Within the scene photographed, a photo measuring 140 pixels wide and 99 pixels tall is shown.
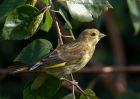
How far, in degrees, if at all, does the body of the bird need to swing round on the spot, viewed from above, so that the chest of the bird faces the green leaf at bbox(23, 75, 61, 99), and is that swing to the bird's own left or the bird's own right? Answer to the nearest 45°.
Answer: approximately 135° to the bird's own right

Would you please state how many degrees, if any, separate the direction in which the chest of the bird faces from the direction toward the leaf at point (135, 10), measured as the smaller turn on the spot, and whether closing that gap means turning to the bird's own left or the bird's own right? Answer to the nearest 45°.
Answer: approximately 45° to the bird's own left

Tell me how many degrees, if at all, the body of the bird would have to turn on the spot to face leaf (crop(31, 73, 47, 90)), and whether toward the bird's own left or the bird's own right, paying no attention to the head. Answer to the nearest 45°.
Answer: approximately 135° to the bird's own right

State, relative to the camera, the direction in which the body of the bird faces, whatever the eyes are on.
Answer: to the viewer's right
